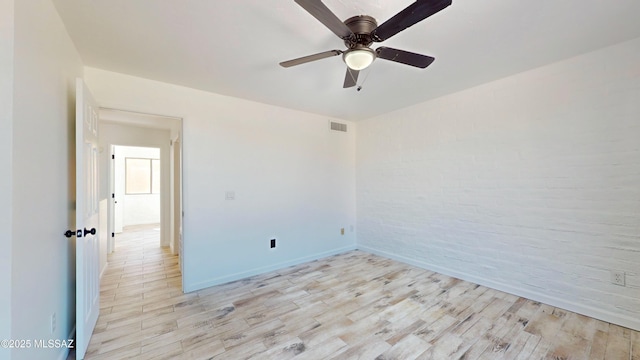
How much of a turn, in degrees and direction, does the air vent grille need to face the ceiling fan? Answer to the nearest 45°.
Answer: approximately 45° to its right

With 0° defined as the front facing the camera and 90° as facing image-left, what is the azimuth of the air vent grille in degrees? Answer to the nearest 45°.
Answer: approximately 315°

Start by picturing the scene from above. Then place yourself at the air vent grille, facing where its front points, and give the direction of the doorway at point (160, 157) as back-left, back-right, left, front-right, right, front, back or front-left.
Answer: back-right

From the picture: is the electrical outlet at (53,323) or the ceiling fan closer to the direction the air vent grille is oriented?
the ceiling fan

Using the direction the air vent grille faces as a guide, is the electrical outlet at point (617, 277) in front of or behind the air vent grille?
in front

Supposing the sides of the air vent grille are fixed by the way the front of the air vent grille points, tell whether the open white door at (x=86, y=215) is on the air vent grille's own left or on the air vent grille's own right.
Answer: on the air vent grille's own right

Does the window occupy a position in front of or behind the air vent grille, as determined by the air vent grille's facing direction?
behind
